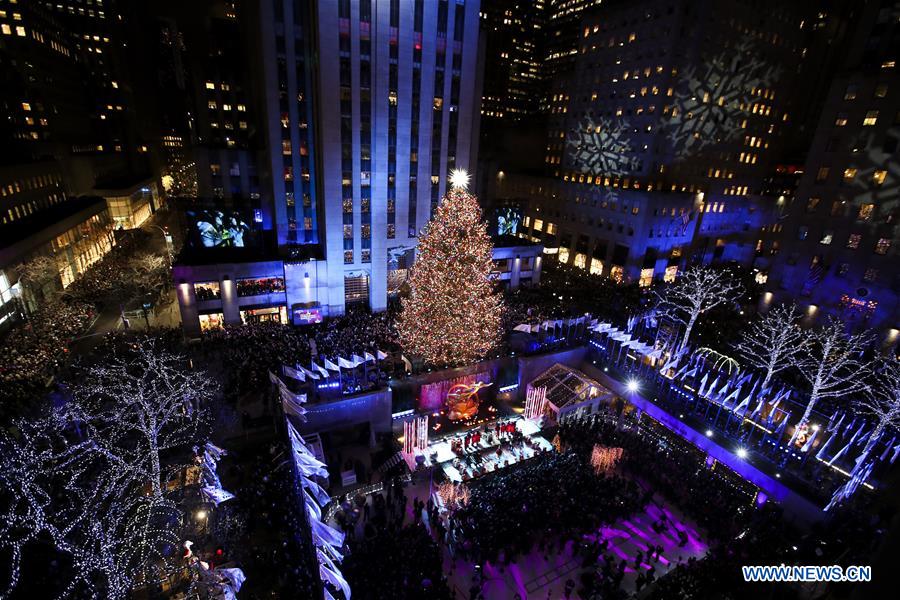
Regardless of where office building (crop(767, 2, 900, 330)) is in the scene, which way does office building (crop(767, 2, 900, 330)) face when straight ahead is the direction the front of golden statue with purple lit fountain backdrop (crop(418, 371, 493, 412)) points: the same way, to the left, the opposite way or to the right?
to the right

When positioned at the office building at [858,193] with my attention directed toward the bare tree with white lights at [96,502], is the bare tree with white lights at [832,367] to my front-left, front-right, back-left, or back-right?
front-left

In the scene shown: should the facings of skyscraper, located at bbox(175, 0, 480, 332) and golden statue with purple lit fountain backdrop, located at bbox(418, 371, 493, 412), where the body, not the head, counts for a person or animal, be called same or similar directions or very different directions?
same or similar directions

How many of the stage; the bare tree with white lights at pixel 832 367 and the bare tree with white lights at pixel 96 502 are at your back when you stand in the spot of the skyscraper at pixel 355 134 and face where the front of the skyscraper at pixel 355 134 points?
0

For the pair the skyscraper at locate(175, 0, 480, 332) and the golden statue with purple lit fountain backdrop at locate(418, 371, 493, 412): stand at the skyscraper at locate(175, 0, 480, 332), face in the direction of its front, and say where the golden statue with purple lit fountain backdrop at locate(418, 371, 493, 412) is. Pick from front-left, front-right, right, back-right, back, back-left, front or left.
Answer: front

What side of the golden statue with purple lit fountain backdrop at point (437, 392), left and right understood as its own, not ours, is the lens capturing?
front

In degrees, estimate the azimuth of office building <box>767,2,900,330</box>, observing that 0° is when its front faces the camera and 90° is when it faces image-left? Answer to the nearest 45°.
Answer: approximately 45°

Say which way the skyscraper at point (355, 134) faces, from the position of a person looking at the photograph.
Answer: facing the viewer

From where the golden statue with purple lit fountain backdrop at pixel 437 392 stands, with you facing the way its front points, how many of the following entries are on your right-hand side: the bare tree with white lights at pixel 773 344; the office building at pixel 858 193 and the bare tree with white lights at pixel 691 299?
0

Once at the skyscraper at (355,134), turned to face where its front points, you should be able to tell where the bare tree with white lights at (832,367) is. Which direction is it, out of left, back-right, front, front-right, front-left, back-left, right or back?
front-left

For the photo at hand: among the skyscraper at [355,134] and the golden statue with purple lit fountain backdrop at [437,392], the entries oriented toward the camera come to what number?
2

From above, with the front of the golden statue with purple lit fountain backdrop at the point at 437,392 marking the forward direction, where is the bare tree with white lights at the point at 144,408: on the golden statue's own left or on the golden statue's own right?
on the golden statue's own right

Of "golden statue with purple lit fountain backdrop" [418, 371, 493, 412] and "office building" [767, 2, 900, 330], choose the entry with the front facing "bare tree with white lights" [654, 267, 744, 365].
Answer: the office building

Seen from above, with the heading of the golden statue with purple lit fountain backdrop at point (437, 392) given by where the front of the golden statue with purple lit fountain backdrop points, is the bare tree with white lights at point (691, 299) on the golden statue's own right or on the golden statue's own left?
on the golden statue's own left

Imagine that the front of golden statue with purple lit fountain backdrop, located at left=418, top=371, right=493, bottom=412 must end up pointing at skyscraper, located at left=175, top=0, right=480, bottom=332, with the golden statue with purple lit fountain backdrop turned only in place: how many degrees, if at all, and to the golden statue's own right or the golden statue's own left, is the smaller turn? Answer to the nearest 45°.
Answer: approximately 135° to the golden statue's own right

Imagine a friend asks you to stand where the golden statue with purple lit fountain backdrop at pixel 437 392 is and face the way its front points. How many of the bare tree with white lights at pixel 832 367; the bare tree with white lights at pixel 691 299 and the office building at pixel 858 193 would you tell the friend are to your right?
0

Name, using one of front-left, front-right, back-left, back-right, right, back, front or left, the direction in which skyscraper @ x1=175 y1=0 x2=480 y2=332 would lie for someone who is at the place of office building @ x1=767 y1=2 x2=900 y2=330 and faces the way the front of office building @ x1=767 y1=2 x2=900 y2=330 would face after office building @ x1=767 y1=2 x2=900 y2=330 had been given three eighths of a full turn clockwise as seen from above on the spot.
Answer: back-left
